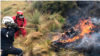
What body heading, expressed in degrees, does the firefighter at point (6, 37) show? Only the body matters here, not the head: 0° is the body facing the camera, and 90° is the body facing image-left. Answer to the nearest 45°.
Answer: approximately 270°

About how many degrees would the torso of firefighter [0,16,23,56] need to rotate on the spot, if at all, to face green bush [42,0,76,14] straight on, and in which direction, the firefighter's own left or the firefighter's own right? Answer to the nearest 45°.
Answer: approximately 45° to the firefighter's own left
